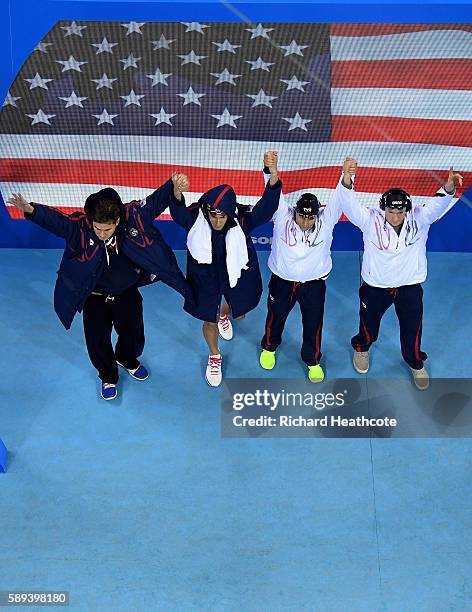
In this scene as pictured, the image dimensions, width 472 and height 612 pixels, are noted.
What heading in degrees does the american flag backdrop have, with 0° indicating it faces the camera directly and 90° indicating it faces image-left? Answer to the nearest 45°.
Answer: approximately 0°
